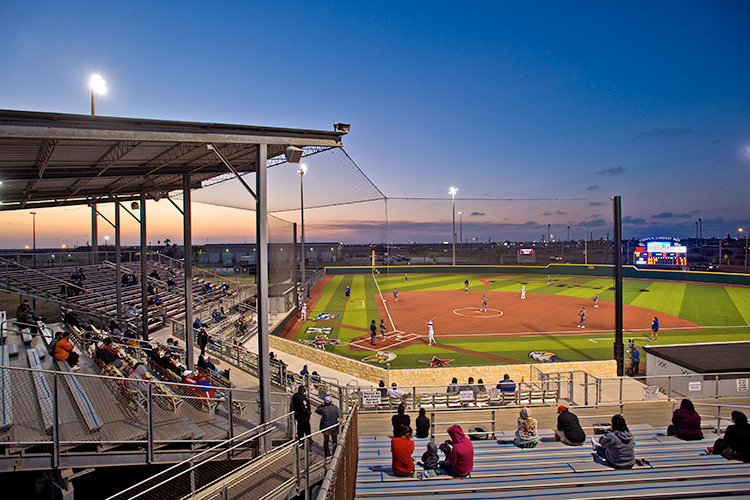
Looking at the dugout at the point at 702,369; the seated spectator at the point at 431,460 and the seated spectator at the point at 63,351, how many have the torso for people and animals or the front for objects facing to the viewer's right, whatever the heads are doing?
1

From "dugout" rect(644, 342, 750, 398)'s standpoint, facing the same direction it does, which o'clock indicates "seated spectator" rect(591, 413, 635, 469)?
The seated spectator is roughly at 6 o'clock from the dugout.

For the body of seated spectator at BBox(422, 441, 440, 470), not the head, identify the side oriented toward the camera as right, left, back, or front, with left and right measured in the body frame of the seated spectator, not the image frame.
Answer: back

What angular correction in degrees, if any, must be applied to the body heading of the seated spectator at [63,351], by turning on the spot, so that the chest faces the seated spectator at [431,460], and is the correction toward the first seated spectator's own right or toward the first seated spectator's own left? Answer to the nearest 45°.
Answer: approximately 45° to the first seated spectator's own right

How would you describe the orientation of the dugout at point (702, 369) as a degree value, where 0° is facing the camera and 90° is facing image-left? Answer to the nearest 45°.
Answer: approximately 180°

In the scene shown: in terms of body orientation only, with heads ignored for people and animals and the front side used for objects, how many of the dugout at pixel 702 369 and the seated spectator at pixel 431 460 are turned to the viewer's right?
0

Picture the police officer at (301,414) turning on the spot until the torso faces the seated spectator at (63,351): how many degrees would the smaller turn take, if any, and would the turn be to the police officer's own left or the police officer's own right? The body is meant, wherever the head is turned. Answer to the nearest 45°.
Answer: approximately 90° to the police officer's own left

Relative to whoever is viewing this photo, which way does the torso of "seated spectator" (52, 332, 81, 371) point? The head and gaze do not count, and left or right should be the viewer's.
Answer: facing to the right of the viewer

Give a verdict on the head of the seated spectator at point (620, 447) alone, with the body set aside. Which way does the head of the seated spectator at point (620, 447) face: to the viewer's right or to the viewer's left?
to the viewer's left

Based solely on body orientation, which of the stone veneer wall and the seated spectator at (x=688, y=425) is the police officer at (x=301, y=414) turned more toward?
the stone veneer wall
